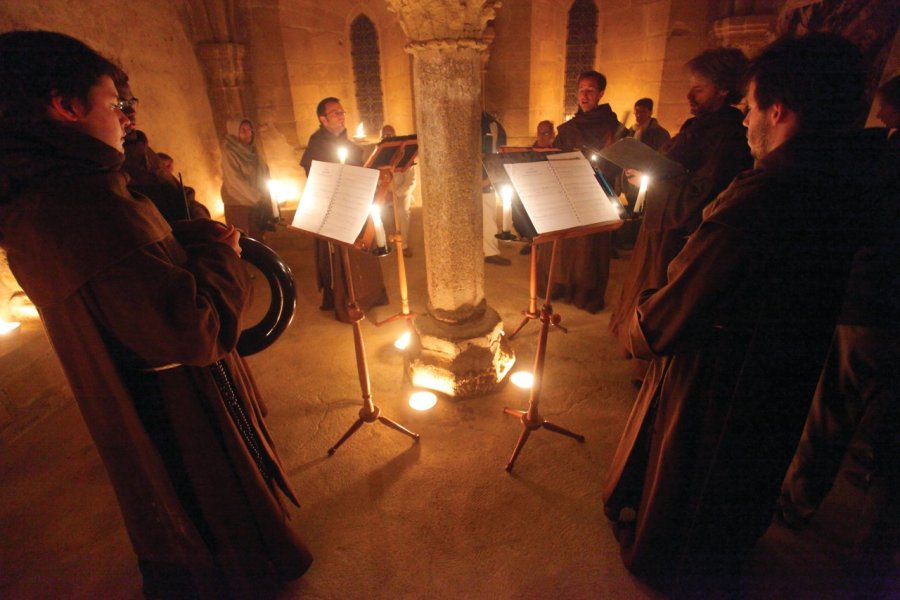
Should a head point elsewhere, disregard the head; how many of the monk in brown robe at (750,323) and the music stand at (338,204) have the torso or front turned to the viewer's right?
0

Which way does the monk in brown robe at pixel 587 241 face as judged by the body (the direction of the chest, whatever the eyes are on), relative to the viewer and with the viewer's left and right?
facing the viewer and to the left of the viewer

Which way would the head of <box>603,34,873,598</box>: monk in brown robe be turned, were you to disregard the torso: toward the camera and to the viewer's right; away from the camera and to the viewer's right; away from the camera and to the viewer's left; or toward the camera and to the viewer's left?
away from the camera and to the viewer's left

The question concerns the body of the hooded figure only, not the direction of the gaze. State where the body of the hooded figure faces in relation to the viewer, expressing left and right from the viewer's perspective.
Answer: facing the viewer and to the right of the viewer

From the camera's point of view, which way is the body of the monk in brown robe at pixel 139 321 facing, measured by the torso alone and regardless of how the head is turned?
to the viewer's right

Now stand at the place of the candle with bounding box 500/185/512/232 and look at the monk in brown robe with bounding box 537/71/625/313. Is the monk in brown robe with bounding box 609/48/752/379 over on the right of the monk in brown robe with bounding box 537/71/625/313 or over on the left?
right

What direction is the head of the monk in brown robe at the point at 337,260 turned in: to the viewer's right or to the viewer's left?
to the viewer's right

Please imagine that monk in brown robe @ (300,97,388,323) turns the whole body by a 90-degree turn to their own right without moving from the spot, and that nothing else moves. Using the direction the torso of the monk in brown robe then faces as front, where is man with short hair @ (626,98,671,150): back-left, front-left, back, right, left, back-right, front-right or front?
back-left

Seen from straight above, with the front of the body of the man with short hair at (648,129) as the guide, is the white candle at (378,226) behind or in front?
in front

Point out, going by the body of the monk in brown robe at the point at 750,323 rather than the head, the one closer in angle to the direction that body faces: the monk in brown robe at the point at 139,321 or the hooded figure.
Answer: the hooded figure

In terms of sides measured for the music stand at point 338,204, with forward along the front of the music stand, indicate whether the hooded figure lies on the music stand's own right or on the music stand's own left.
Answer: on the music stand's own right

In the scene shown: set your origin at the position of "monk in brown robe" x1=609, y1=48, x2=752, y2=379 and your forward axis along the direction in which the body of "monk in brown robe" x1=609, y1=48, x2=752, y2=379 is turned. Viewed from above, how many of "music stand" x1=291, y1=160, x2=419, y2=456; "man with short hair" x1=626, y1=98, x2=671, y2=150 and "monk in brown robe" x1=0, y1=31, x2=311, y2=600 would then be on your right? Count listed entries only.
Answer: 1

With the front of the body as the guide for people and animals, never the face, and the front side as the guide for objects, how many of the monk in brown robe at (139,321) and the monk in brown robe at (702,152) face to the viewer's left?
1

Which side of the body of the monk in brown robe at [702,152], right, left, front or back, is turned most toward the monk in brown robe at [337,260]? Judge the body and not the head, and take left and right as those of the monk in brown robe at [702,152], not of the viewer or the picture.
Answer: front

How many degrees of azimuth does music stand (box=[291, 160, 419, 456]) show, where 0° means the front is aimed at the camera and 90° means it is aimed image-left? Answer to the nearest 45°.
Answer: approximately 45°

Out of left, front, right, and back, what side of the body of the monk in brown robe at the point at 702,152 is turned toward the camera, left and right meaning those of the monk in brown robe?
left

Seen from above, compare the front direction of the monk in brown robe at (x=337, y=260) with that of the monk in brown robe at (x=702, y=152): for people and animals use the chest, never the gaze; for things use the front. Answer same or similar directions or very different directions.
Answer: very different directions
